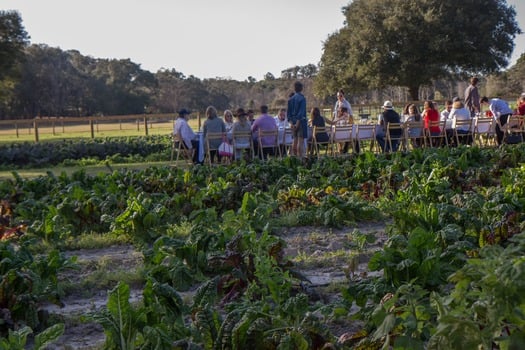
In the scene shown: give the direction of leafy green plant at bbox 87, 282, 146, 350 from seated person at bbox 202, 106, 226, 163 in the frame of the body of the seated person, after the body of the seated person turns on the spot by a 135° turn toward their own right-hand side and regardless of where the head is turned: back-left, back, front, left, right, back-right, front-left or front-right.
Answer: front-right

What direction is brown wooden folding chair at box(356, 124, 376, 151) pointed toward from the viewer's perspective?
away from the camera

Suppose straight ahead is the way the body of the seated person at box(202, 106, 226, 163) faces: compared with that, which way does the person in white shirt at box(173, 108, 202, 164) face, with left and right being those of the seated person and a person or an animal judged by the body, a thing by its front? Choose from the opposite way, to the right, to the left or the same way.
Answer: to the right

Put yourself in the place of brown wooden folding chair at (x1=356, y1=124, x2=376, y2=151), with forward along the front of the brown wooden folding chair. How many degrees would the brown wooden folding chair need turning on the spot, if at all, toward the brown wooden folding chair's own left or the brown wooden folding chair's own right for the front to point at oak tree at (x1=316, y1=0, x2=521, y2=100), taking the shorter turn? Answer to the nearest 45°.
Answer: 0° — it already faces it

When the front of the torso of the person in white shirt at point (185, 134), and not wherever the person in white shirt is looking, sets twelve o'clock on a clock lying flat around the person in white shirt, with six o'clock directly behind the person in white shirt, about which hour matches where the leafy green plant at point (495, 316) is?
The leafy green plant is roughly at 3 o'clock from the person in white shirt.

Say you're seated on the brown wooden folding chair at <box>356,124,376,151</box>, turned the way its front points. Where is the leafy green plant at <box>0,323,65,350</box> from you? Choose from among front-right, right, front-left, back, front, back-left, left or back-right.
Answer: back

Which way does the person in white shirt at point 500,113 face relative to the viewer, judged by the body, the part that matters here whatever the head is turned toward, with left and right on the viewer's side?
facing to the left of the viewer

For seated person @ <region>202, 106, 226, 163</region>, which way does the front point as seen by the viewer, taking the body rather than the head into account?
away from the camera

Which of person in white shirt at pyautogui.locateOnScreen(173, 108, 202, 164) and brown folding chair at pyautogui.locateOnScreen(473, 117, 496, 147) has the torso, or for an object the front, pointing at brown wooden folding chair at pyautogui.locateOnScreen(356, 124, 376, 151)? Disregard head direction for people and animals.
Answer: the person in white shirt

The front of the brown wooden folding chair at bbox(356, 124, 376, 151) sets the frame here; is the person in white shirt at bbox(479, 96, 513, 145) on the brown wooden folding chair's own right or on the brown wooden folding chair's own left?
on the brown wooden folding chair's own right

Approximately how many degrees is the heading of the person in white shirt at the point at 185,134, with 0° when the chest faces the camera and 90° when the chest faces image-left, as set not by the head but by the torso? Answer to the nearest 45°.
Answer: approximately 270°

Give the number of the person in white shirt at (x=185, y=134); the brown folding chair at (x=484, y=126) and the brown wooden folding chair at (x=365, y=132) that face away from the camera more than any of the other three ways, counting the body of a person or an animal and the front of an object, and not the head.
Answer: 2

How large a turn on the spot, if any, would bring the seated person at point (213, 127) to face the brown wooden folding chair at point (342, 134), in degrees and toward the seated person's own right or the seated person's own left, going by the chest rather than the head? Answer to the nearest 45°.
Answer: approximately 90° to the seated person's own right

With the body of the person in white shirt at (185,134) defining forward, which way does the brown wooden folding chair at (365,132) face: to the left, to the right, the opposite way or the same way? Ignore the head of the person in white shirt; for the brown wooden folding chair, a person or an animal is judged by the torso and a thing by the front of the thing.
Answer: to the left

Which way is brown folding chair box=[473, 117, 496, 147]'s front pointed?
away from the camera

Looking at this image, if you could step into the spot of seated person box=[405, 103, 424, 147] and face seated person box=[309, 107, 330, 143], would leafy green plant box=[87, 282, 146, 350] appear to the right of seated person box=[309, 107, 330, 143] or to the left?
left
